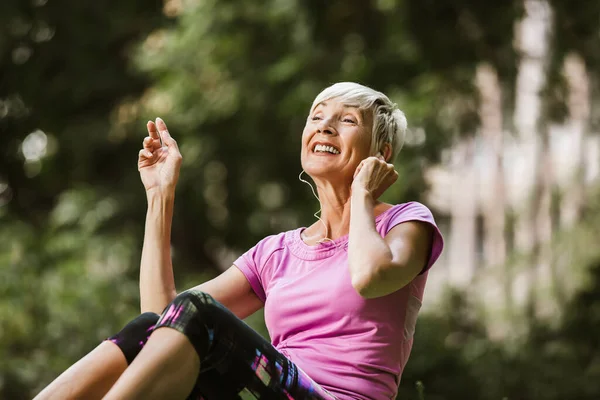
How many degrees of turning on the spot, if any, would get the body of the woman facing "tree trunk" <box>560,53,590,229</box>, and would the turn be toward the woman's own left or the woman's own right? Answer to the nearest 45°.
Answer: approximately 180°

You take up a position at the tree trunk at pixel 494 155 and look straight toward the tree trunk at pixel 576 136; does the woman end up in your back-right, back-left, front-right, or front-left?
back-right

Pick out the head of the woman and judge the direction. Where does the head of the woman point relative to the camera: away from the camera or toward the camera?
toward the camera

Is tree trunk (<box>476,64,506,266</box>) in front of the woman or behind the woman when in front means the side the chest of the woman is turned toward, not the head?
behind

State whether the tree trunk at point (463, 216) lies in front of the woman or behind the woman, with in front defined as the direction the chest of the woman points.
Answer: behind

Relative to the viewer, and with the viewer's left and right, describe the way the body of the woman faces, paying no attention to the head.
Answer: facing the viewer and to the left of the viewer

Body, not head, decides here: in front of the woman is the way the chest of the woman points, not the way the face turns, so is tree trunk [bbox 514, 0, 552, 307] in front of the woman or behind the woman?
behind
